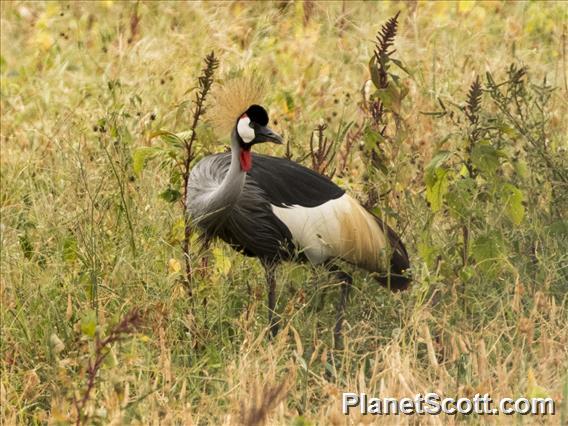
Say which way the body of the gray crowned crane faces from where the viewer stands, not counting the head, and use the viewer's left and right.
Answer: facing to the left of the viewer
